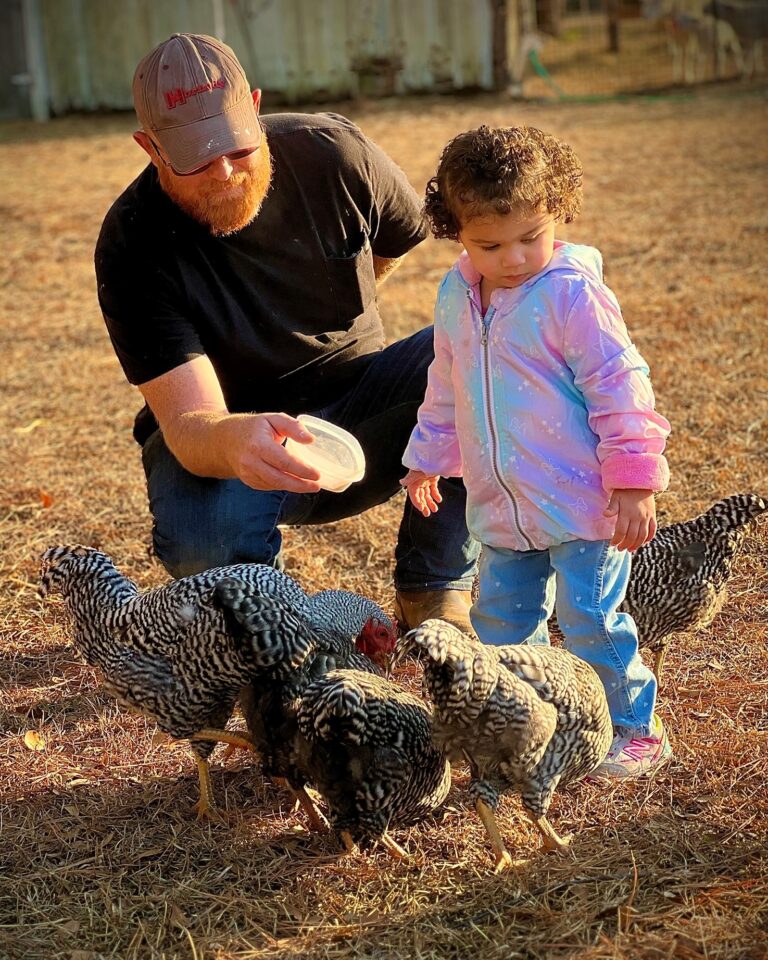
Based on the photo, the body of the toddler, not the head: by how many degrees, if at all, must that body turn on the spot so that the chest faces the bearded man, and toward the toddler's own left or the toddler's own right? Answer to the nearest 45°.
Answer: approximately 90° to the toddler's own right

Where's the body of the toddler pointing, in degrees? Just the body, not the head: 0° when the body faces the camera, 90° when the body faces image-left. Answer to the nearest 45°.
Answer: approximately 45°
